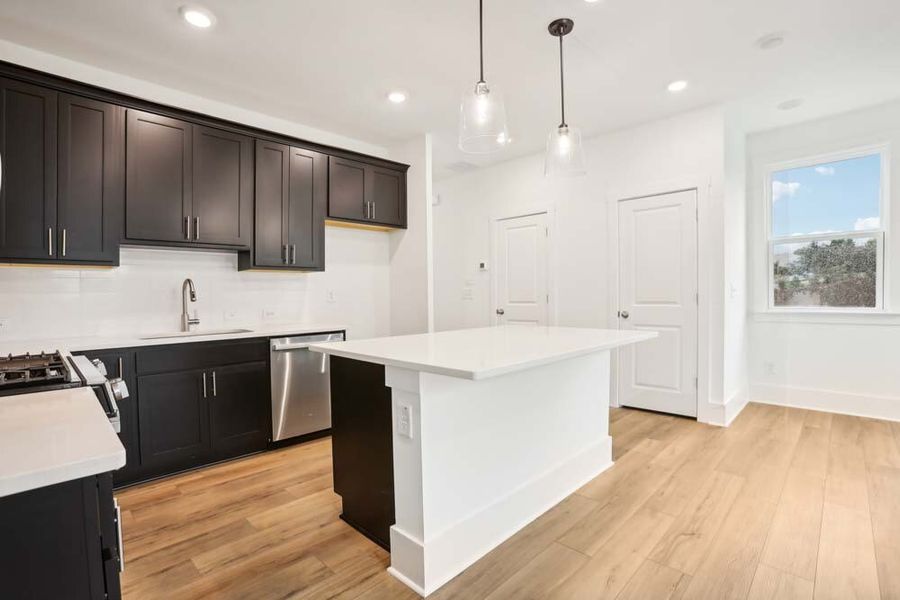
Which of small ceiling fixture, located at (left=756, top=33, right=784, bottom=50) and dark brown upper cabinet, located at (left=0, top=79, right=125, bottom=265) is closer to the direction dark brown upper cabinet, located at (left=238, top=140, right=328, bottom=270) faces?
the small ceiling fixture

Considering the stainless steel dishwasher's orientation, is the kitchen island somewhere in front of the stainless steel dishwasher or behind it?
in front

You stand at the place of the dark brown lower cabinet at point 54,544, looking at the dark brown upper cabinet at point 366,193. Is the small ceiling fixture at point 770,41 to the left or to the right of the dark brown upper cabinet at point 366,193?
right

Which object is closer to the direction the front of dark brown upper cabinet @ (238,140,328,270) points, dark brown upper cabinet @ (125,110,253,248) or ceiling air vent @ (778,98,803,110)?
the ceiling air vent

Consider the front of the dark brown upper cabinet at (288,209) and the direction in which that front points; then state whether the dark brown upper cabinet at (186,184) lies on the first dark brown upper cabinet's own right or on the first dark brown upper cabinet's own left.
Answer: on the first dark brown upper cabinet's own right

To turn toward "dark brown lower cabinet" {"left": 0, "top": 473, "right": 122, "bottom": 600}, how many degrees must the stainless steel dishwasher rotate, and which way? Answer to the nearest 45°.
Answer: approximately 45° to its right

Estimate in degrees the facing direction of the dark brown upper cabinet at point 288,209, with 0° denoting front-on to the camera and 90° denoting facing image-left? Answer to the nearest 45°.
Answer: approximately 315°

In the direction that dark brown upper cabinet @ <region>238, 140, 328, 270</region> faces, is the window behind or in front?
in front
